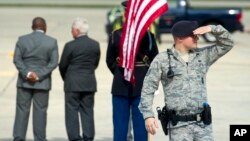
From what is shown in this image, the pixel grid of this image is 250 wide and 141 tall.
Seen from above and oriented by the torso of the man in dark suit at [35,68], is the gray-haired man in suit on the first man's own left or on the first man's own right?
on the first man's own right

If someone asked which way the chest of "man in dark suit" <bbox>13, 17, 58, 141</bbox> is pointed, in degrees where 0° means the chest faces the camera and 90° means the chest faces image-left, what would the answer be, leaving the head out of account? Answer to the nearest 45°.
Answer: approximately 180°
